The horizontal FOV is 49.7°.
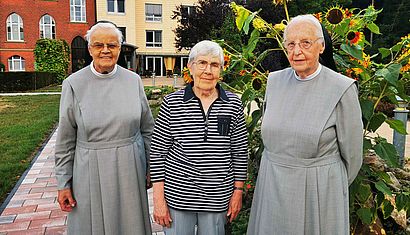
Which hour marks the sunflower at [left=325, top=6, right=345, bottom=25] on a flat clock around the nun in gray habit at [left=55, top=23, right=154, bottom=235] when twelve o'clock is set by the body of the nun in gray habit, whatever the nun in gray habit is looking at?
The sunflower is roughly at 9 o'clock from the nun in gray habit.

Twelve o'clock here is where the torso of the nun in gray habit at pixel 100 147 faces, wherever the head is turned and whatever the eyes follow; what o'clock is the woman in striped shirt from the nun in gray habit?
The woman in striped shirt is roughly at 10 o'clock from the nun in gray habit.

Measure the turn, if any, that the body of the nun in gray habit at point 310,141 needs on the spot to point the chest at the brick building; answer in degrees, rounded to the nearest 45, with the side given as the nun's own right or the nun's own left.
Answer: approximately 90° to the nun's own right

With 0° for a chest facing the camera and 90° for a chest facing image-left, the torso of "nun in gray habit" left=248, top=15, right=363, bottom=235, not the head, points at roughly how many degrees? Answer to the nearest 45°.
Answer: approximately 45°

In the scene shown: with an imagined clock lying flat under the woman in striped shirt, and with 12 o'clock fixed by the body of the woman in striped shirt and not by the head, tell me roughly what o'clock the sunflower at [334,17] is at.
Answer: The sunflower is roughly at 8 o'clock from the woman in striped shirt.

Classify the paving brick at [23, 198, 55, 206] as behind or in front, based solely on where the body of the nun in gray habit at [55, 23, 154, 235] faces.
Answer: behind

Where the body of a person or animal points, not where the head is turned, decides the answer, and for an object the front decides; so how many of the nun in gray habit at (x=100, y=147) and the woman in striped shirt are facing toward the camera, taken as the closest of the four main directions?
2

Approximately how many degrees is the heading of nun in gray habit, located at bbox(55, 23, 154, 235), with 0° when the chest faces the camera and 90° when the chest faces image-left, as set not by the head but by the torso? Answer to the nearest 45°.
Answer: approximately 0°

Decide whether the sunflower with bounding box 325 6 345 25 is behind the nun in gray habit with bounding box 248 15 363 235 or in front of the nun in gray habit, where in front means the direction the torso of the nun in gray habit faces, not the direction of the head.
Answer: behind

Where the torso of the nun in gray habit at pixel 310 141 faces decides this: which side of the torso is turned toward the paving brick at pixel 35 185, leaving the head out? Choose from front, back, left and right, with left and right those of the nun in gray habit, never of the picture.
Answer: right
